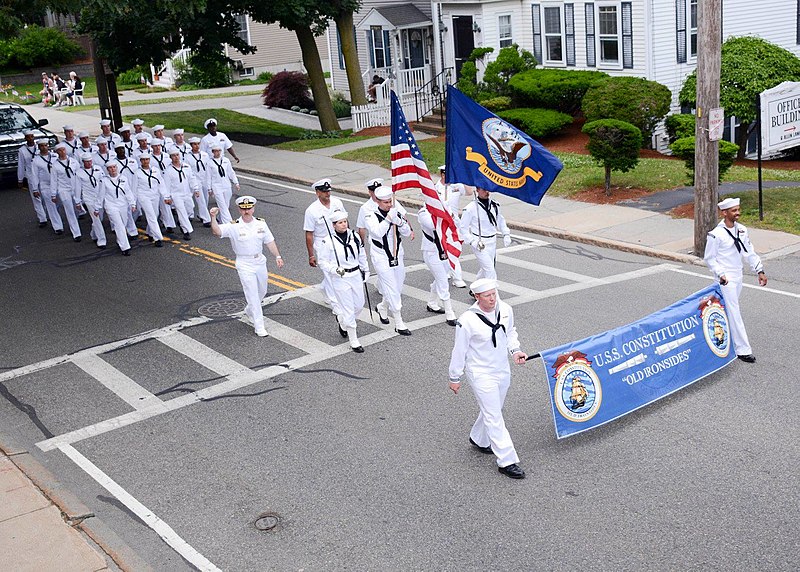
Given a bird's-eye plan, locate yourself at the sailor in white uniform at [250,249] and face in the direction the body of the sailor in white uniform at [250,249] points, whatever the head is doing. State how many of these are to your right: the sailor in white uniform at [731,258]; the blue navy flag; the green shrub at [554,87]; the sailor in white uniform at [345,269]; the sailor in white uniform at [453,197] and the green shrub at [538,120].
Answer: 0

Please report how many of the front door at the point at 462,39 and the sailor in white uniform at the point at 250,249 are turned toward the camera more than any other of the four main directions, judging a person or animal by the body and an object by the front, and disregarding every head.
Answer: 2

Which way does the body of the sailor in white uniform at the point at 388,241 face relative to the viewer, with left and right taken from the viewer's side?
facing the viewer and to the right of the viewer

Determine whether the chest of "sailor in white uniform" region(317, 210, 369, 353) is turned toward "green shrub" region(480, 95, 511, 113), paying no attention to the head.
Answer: no

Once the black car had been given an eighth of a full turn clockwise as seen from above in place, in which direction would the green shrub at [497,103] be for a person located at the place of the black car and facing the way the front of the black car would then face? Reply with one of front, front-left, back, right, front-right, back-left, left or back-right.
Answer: left

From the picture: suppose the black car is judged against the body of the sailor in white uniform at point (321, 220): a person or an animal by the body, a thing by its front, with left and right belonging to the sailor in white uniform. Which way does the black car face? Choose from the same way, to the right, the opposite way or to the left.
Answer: the same way

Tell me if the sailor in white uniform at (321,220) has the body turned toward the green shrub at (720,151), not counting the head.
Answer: no

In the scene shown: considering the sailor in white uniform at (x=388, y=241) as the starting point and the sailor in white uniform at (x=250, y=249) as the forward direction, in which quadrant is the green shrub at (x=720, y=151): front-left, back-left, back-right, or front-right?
back-right

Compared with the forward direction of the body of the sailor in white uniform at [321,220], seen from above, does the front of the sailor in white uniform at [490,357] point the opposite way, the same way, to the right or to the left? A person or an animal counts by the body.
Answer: the same way

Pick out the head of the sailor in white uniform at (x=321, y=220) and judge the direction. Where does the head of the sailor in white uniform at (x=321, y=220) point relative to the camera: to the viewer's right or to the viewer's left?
to the viewer's right

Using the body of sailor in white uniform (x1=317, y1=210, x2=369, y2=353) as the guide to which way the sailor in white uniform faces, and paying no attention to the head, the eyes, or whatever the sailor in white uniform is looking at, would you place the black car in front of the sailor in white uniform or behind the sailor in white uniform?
behind

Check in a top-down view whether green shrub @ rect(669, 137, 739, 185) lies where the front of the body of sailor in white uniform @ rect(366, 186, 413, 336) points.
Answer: no

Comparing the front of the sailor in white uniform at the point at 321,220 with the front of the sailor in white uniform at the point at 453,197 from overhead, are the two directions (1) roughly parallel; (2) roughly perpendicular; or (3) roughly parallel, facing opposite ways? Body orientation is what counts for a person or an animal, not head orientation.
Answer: roughly parallel

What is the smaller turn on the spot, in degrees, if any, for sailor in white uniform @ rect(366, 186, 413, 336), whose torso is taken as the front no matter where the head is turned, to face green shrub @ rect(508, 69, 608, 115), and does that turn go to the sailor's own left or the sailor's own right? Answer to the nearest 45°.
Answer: approximately 135° to the sailor's own left

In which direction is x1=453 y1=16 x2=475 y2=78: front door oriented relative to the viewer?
toward the camera

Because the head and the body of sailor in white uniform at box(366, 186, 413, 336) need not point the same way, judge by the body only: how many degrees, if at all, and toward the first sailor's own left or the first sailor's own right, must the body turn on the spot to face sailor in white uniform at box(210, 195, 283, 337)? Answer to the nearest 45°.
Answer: approximately 135° to the first sailor's own right

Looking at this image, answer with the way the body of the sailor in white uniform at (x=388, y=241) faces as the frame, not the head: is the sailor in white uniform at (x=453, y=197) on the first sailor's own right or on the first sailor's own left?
on the first sailor's own left

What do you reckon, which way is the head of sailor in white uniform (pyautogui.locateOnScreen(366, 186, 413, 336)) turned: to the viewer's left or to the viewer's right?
to the viewer's right
